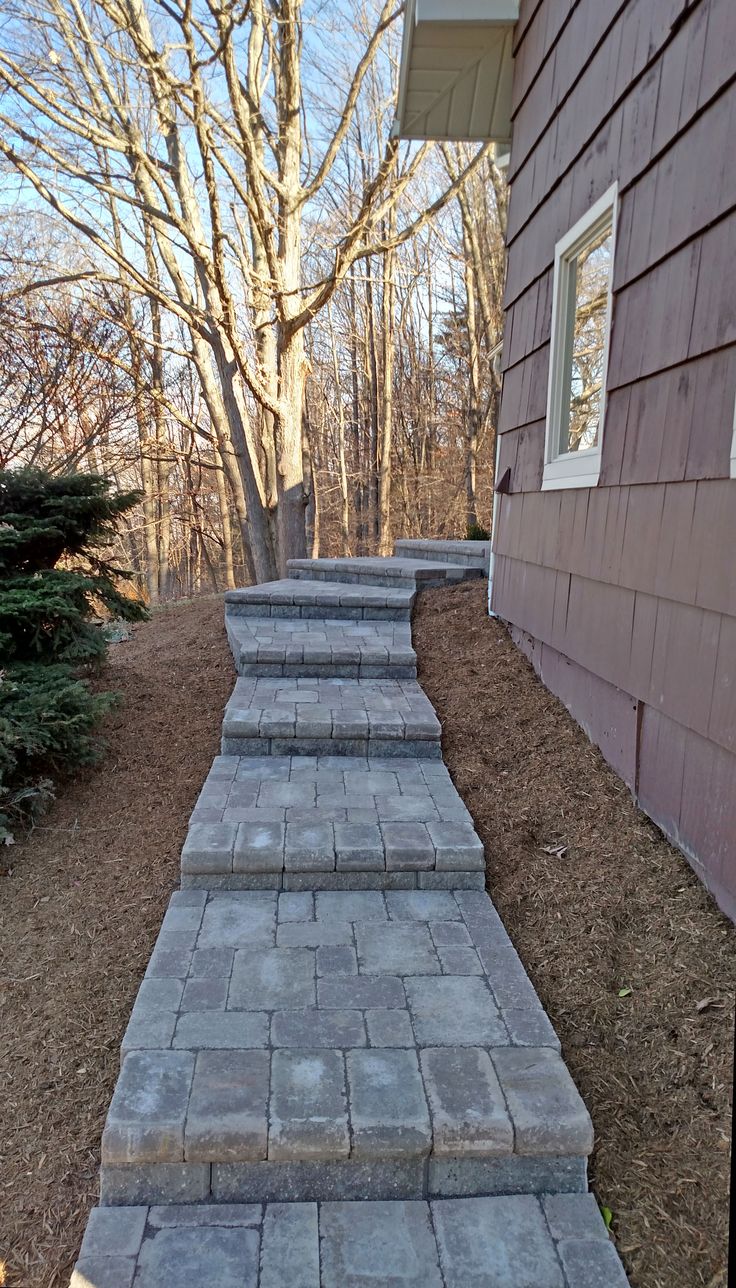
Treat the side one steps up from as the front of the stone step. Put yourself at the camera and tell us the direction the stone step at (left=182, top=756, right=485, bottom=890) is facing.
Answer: facing the viewer
